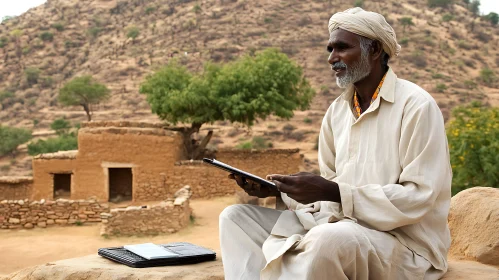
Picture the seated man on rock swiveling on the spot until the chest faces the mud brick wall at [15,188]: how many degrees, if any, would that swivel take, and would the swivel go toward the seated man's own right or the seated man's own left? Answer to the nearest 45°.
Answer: approximately 90° to the seated man's own right

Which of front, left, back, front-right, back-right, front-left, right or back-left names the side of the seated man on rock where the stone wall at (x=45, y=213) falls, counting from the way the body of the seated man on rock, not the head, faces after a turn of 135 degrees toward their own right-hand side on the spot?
front-left

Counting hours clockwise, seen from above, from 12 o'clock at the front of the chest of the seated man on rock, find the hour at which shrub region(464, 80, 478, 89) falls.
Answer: The shrub is roughly at 5 o'clock from the seated man on rock.

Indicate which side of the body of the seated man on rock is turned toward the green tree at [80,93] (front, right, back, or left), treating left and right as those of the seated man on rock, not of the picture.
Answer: right

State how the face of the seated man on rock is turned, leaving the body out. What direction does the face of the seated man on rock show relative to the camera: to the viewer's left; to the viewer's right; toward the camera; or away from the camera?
to the viewer's left

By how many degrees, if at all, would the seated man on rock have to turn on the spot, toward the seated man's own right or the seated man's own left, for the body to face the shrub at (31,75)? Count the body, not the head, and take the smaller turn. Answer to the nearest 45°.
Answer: approximately 90° to the seated man's own right

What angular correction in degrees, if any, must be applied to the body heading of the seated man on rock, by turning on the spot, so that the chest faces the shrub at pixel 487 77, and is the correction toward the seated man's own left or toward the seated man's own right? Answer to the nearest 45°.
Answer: approximately 135° to the seated man's own right

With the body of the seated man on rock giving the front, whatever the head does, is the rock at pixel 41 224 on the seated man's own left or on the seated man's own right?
on the seated man's own right

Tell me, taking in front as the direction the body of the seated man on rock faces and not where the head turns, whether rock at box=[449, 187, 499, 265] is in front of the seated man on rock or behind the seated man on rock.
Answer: behind

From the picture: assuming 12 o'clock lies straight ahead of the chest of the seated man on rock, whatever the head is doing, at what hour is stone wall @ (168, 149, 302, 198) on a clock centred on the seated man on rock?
The stone wall is roughly at 4 o'clock from the seated man on rock.

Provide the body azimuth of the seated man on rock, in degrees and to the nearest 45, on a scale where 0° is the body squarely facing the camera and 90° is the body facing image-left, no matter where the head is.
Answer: approximately 45°
